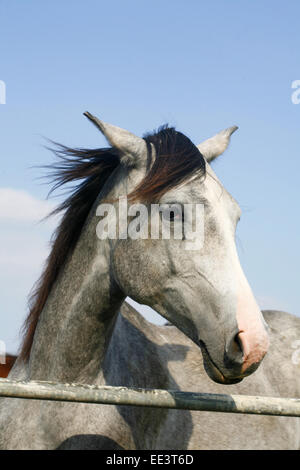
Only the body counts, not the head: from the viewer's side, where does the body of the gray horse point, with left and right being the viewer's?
facing the viewer and to the left of the viewer
